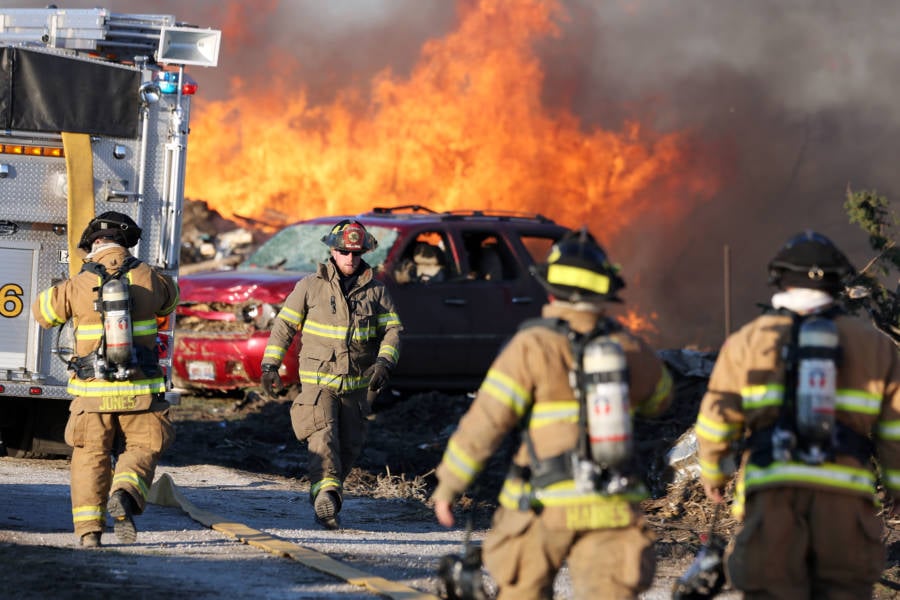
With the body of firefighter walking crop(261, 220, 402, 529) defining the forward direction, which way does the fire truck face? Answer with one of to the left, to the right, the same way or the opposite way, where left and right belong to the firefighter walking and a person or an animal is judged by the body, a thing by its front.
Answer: the opposite way

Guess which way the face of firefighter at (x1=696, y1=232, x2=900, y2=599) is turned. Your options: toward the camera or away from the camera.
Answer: away from the camera

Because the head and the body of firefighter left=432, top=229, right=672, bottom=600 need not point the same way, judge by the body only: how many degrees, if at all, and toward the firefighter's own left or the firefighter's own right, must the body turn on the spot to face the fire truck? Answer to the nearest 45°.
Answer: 0° — they already face it

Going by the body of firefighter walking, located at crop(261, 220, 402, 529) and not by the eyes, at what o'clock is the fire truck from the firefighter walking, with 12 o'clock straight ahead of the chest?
The fire truck is roughly at 4 o'clock from the firefighter walking.

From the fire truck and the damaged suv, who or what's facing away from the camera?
the fire truck

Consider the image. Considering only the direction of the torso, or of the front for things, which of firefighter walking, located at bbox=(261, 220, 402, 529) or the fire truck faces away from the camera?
the fire truck

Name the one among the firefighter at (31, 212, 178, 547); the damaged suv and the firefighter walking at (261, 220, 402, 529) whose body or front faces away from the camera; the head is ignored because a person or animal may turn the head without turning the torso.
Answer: the firefighter

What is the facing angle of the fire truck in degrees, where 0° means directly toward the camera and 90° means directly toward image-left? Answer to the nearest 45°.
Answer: approximately 180°

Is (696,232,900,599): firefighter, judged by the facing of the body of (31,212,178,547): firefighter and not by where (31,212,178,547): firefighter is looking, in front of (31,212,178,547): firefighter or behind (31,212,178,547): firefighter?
behind

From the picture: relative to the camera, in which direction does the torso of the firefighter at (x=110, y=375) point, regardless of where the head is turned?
away from the camera

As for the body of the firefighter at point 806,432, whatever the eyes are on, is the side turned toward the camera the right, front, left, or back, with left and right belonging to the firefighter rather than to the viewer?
back

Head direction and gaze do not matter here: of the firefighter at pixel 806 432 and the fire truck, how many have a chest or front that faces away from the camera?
2

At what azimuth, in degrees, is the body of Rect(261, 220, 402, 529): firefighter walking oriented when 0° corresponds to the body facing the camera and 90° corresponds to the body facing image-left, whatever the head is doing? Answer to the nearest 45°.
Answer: approximately 0°
